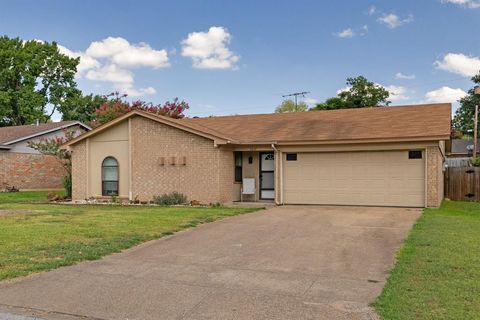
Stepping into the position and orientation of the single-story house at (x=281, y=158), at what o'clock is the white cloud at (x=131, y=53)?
The white cloud is roughly at 5 o'clock from the single-story house.

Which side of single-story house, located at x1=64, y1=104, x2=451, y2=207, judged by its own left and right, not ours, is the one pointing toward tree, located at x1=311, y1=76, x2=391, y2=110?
back

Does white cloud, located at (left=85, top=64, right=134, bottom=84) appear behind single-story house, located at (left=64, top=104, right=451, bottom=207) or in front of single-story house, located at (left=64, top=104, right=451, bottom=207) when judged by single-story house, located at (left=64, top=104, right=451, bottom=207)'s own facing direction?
behind

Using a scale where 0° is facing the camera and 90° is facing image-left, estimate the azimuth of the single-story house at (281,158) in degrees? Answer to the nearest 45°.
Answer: approximately 0°

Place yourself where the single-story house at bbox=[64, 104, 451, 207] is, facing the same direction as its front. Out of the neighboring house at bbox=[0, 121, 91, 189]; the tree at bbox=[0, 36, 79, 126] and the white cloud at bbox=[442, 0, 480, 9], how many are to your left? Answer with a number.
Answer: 1

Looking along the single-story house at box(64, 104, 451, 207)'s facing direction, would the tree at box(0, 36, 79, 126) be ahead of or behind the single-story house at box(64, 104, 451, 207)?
behind

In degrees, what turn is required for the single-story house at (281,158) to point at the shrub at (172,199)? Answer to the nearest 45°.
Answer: approximately 90° to its right

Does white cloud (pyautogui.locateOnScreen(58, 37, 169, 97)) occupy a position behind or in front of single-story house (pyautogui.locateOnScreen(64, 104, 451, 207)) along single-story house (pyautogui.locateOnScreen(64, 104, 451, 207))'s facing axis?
behind

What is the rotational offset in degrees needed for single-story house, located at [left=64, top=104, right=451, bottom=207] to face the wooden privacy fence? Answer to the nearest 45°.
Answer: approximately 135° to its left

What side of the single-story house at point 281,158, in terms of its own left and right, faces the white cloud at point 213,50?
back

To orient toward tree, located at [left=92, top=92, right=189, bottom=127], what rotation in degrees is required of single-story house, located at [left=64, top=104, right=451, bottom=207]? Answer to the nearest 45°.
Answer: approximately 135° to its right

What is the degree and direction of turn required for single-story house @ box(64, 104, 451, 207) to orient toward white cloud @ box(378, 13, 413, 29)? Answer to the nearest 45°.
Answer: approximately 135° to its left

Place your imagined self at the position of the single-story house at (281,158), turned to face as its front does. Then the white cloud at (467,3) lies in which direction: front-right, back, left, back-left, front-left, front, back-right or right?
left

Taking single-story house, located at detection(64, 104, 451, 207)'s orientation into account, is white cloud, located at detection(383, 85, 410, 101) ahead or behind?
behind
